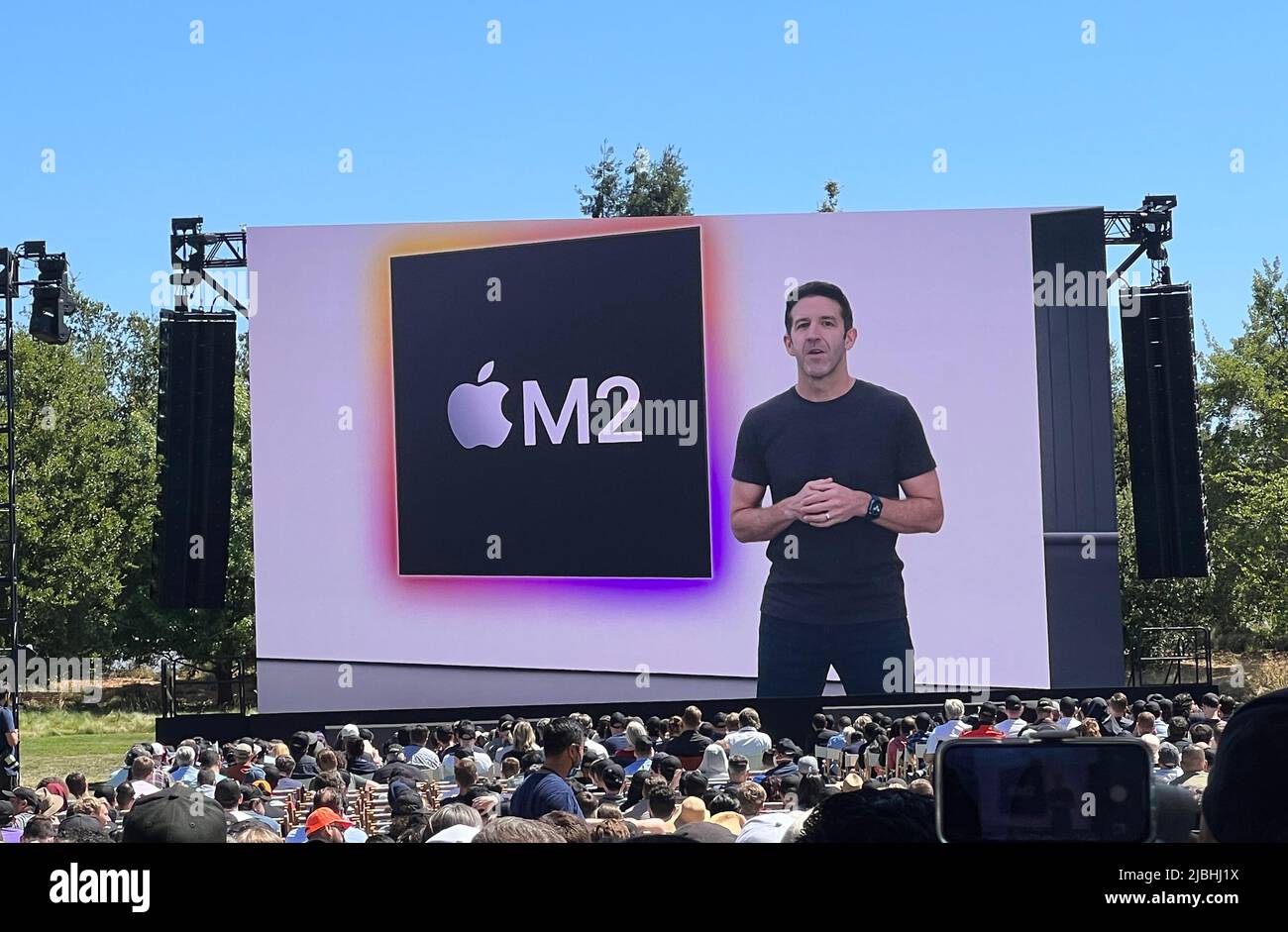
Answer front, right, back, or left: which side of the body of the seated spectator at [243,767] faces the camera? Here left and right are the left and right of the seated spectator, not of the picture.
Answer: back

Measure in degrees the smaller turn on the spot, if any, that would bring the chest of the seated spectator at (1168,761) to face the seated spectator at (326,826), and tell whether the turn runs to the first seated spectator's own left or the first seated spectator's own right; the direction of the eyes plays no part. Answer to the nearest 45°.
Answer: approximately 135° to the first seated spectator's own left

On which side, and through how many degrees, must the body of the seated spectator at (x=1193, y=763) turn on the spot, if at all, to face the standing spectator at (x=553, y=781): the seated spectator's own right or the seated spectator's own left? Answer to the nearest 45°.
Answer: approximately 135° to the seated spectator's own left

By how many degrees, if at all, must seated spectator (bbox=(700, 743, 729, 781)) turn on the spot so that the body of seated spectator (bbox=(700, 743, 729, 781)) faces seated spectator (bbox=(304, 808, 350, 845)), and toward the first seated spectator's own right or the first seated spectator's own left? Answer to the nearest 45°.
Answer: approximately 180°

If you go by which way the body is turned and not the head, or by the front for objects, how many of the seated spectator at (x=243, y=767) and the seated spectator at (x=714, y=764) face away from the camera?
2

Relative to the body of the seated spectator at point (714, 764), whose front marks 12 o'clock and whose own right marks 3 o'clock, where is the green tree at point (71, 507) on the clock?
The green tree is roughly at 11 o'clock from the seated spectator.

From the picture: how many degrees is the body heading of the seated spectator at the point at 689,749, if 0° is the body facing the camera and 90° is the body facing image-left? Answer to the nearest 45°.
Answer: approximately 180°

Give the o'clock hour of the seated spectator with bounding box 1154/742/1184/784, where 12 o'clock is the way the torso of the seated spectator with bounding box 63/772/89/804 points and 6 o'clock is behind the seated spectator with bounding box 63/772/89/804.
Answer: the seated spectator with bounding box 1154/742/1184/784 is roughly at 4 o'clock from the seated spectator with bounding box 63/772/89/804.

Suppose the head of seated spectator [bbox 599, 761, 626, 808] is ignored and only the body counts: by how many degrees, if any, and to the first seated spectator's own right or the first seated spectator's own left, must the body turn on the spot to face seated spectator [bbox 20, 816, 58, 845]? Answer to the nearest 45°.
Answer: approximately 135° to the first seated spectator's own left

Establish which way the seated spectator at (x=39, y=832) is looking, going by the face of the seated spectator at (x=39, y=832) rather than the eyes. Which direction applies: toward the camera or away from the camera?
away from the camera

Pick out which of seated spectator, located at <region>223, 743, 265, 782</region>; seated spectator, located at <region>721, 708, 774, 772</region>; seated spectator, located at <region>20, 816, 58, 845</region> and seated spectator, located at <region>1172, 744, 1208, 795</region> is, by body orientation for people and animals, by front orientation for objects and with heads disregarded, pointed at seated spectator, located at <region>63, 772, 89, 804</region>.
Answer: seated spectator, located at <region>20, 816, 58, 845</region>

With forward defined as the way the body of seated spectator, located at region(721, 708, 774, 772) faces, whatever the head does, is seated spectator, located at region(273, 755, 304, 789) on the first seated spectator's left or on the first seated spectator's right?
on the first seated spectator's left

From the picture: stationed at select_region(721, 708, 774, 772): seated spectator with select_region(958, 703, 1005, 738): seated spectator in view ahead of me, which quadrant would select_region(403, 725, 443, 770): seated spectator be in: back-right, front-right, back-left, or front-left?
back-left

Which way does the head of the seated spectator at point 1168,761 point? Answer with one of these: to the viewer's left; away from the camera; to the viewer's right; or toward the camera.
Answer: away from the camera

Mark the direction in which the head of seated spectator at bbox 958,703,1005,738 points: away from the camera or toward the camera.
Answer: away from the camera

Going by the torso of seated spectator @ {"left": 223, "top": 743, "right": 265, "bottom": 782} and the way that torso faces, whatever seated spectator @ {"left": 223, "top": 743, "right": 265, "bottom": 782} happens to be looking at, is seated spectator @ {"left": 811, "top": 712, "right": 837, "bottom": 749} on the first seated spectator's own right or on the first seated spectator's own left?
on the first seated spectator's own right
